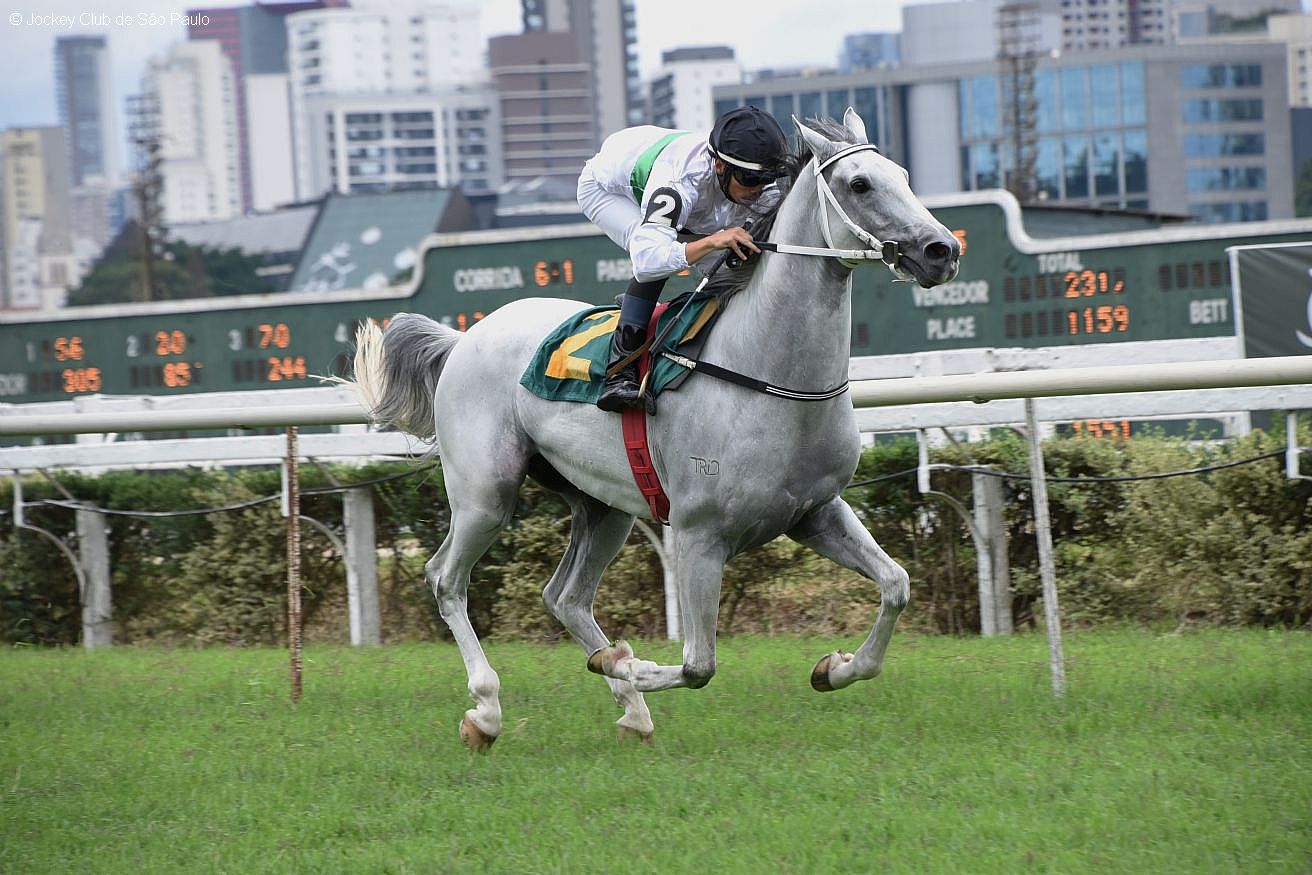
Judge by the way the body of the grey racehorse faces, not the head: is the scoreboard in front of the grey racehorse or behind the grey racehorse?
behind

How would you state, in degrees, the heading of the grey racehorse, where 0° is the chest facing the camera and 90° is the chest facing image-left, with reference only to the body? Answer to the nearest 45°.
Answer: approximately 315°

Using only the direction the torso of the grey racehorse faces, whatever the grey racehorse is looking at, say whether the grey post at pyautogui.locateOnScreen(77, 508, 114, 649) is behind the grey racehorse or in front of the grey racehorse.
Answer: behind

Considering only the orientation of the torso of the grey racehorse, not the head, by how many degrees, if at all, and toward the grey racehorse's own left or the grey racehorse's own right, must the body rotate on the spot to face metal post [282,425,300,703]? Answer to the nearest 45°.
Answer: approximately 180°

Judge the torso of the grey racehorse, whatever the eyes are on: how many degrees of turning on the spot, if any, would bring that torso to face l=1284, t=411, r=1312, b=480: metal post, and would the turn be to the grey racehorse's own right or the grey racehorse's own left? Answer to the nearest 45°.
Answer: approximately 90° to the grey racehorse's own left

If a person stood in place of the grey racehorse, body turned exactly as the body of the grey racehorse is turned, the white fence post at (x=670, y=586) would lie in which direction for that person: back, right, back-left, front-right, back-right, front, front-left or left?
back-left

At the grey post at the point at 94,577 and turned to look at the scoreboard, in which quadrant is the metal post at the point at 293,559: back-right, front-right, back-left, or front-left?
back-right

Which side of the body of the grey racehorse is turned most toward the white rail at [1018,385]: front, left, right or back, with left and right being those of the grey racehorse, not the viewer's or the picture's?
left
